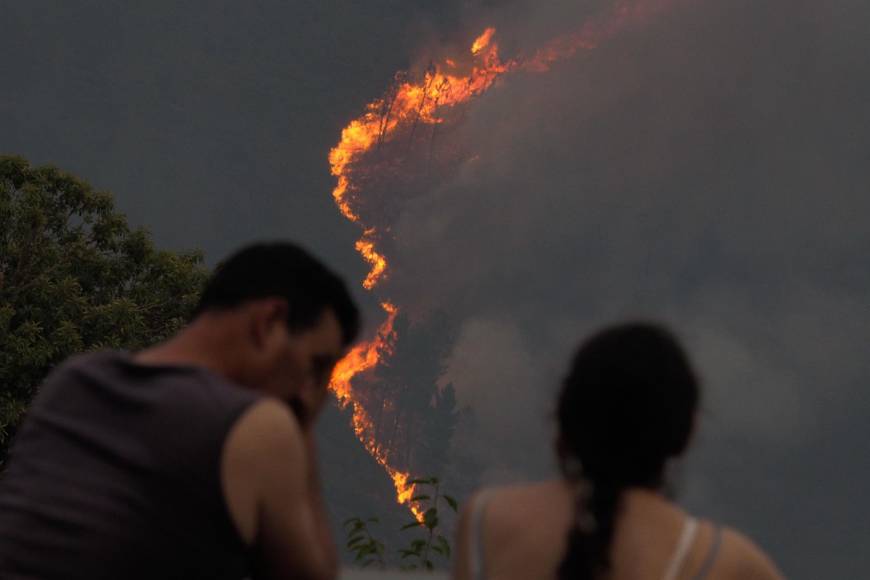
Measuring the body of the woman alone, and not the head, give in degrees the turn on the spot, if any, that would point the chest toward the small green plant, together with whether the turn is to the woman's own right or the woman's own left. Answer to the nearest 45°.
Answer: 0° — they already face it

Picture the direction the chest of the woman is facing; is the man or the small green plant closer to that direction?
the small green plant

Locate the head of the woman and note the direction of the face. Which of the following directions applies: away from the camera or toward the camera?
away from the camera

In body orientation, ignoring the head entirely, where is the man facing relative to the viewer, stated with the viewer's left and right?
facing away from the viewer and to the right of the viewer

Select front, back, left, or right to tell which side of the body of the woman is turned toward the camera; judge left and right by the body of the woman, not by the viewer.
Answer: back

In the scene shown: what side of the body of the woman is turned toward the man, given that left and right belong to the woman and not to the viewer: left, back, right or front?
left

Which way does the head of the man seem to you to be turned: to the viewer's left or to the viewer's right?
to the viewer's right

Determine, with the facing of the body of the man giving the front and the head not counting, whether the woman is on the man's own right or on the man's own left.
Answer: on the man's own right
